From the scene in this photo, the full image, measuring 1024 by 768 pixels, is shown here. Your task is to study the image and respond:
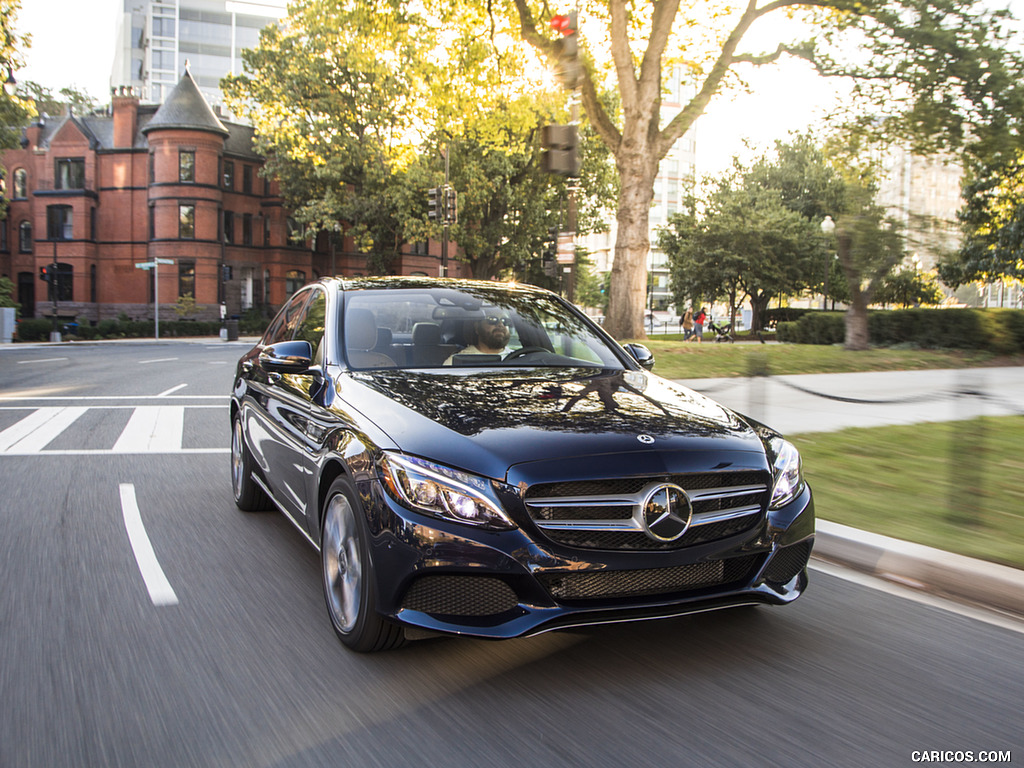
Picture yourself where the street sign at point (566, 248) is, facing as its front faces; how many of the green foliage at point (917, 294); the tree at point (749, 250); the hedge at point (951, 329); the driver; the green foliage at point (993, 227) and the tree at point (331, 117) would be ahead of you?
1

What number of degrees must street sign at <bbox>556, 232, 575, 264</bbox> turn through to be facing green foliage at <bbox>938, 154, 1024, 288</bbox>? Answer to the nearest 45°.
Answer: approximately 135° to its left

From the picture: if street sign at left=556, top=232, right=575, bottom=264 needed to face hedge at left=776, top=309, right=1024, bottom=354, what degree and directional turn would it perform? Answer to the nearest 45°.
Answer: approximately 135° to its left

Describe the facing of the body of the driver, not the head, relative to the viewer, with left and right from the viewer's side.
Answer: facing the viewer and to the right of the viewer

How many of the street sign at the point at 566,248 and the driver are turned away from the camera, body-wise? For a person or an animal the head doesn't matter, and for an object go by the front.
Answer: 0

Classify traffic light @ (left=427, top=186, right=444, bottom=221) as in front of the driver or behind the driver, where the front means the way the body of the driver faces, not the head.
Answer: behind

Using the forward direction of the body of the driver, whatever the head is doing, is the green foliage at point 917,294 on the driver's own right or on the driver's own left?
on the driver's own left

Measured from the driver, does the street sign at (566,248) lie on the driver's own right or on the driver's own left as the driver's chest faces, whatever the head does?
on the driver's own left

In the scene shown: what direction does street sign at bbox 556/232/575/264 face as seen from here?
toward the camera

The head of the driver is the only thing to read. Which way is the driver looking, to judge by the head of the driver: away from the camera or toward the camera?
toward the camera
